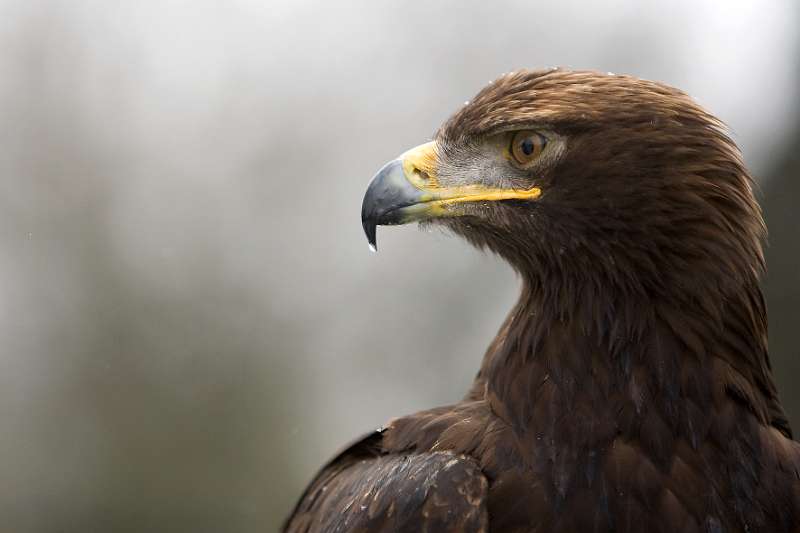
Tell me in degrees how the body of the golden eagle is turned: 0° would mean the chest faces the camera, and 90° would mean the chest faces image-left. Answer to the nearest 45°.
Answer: approximately 90°
